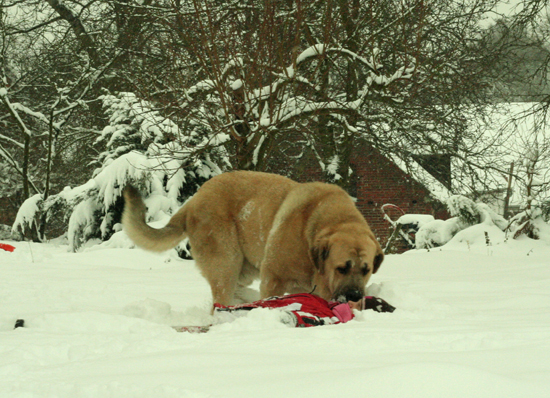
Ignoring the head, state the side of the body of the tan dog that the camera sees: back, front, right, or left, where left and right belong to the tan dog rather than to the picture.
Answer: right

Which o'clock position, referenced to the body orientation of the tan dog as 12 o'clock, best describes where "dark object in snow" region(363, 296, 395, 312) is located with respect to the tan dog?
The dark object in snow is roughly at 12 o'clock from the tan dog.

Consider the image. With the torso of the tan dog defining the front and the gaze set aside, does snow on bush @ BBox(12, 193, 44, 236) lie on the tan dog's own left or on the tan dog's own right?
on the tan dog's own left

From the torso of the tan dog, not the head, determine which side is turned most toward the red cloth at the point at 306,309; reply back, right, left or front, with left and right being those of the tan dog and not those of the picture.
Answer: right

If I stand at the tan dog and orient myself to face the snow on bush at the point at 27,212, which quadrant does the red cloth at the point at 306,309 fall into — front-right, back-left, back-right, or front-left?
back-left

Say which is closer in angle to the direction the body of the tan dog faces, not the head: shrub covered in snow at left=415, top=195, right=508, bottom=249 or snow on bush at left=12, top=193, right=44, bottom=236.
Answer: the shrub covered in snow

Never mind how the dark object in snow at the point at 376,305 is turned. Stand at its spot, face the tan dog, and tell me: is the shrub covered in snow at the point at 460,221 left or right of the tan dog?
right

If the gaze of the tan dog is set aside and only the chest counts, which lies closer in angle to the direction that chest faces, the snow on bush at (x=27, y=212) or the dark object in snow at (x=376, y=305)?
the dark object in snow

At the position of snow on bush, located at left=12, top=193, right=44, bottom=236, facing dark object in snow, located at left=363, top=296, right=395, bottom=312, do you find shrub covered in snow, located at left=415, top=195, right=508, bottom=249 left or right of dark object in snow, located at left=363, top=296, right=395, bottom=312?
left
